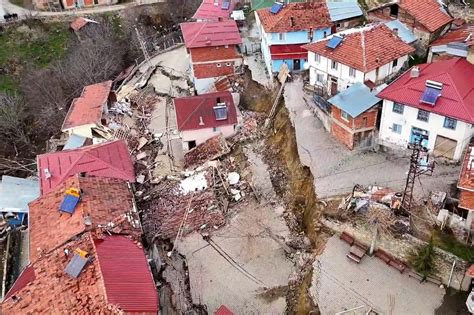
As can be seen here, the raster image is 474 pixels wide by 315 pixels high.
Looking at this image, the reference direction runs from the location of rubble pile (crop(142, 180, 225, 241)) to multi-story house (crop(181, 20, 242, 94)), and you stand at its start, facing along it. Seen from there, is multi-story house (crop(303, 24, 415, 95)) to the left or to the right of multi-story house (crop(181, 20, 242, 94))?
right

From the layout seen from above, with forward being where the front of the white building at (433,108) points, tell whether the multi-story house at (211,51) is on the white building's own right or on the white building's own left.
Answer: on the white building's own right

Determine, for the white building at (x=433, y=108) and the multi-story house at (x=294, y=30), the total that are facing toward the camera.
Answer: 2

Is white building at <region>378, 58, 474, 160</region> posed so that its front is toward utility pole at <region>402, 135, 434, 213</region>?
yes

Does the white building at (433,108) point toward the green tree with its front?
yes

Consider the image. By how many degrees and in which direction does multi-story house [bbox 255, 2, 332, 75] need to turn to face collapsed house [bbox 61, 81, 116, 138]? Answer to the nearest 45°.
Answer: approximately 90° to its right

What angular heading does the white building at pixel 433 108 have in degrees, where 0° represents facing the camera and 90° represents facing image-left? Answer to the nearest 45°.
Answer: approximately 0°

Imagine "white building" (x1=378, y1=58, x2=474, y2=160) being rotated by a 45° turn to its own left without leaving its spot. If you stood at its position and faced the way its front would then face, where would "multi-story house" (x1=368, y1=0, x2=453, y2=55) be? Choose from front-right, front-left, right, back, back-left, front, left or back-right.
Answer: back-left

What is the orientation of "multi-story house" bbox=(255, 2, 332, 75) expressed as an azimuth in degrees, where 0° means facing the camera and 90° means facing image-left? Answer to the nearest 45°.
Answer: approximately 0°

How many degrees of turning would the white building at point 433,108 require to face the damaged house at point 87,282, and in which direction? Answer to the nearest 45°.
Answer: approximately 45° to its right
